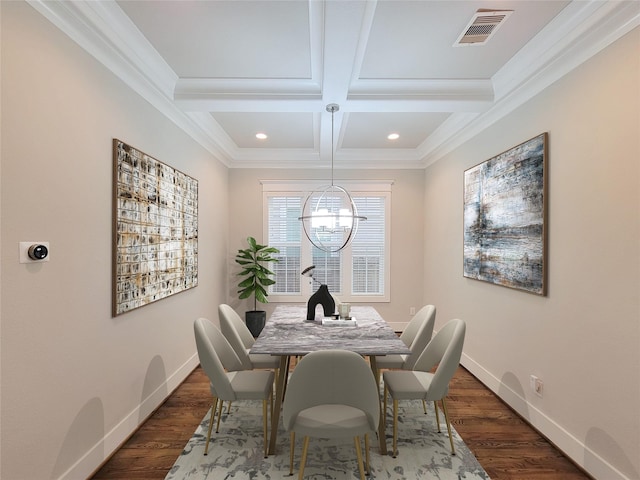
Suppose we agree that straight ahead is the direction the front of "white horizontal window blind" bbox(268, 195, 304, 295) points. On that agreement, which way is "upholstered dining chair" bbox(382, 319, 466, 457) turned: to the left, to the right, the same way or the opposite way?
to the right

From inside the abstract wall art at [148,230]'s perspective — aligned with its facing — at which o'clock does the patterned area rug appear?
The patterned area rug is roughly at 12 o'clock from the abstract wall art.

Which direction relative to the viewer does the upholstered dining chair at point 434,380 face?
to the viewer's left

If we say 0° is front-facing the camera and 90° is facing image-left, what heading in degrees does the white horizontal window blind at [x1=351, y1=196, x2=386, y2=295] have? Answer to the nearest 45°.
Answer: approximately 0°

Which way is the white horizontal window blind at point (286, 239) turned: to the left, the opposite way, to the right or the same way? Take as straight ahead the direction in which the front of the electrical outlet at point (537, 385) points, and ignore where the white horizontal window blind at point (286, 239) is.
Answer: to the left

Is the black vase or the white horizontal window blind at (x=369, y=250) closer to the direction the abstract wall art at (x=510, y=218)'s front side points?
the black vase

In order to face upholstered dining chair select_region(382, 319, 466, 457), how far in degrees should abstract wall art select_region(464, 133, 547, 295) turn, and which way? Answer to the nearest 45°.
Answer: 0° — it already faces it

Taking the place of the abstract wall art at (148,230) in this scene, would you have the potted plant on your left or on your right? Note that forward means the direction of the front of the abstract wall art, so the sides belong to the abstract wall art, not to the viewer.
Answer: on your left

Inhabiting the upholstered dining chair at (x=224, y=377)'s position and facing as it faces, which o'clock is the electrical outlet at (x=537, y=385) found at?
The electrical outlet is roughly at 12 o'clock from the upholstered dining chair.

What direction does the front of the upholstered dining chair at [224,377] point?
to the viewer's right

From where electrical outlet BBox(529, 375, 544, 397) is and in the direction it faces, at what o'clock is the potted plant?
The potted plant is roughly at 2 o'clock from the electrical outlet.

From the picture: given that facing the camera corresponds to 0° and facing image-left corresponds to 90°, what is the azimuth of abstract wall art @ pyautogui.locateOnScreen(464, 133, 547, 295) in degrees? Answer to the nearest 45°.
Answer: approximately 45°
